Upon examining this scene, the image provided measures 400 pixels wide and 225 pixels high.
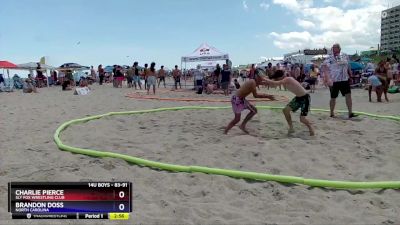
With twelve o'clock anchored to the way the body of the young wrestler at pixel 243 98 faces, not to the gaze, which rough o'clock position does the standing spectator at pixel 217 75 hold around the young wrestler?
The standing spectator is roughly at 9 o'clock from the young wrestler.

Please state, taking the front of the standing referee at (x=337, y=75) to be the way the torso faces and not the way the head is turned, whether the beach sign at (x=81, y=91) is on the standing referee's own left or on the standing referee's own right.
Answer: on the standing referee's own right

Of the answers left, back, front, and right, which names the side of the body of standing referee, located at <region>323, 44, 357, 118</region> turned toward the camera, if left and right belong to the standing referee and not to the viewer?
front

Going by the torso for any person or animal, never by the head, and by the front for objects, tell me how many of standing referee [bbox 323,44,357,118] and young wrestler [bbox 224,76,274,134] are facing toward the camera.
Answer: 1

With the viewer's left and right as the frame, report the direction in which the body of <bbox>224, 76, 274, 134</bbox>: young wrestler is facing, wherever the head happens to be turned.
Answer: facing to the right of the viewer

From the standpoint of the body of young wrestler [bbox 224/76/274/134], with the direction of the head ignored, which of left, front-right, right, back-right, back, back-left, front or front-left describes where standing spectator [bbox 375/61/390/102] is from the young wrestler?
front-left

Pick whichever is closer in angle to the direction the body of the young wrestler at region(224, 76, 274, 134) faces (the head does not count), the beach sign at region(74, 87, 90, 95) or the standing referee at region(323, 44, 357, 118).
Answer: the standing referee

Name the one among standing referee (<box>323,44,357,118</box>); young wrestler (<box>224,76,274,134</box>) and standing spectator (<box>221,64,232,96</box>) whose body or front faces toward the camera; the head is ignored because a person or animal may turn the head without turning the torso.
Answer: standing referee (<box>323,44,357,118</box>)

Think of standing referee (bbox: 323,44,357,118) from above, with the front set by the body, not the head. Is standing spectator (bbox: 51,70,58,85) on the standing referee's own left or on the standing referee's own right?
on the standing referee's own right

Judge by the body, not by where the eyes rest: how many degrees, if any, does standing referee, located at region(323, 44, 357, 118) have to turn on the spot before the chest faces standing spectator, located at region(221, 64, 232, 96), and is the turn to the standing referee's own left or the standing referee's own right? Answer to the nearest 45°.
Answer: approximately 135° to the standing referee's own right
